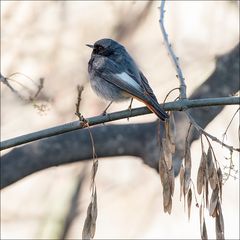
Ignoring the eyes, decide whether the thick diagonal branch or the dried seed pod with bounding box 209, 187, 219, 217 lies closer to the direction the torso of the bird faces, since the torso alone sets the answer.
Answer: the thick diagonal branch

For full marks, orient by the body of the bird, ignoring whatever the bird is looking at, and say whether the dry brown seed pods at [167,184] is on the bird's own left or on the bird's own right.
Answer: on the bird's own left

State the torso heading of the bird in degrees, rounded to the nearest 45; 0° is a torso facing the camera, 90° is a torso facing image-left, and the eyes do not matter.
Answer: approximately 90°
